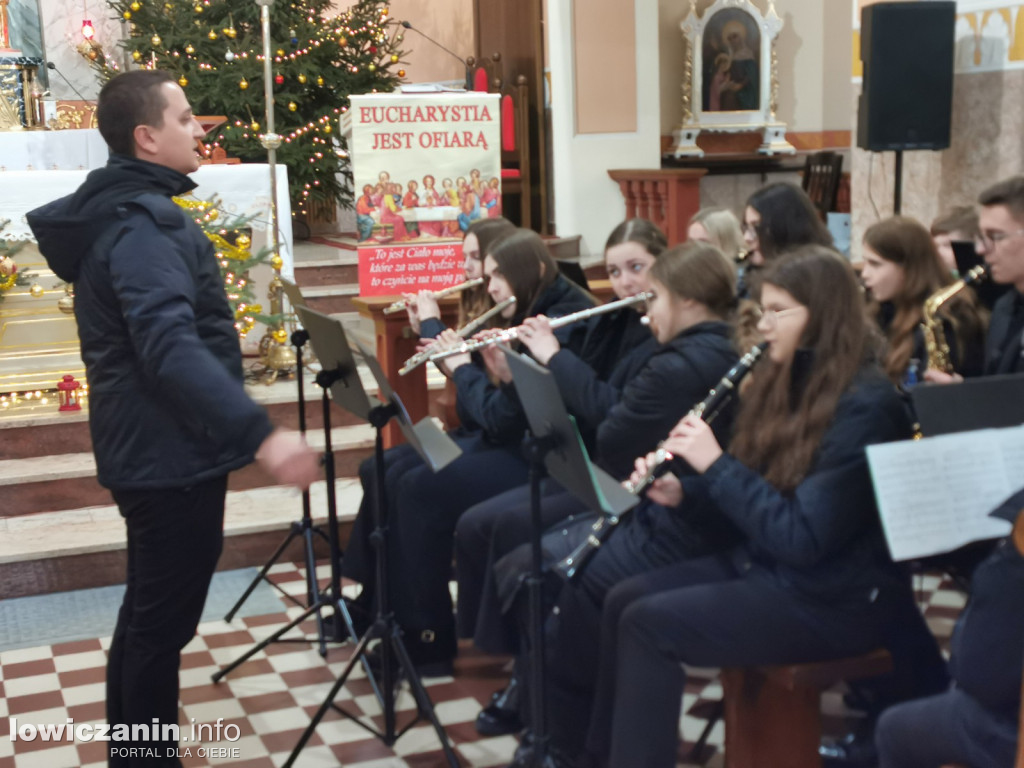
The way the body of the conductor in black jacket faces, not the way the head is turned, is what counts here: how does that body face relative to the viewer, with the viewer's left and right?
facing to the right of the viewer

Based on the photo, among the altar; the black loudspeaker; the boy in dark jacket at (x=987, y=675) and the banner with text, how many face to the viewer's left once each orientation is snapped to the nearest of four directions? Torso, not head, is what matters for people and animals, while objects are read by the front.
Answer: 1

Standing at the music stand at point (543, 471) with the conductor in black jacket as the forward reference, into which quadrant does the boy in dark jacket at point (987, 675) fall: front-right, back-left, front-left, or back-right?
back-left

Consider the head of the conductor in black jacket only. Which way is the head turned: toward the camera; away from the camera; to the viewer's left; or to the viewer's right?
to the viewer's right

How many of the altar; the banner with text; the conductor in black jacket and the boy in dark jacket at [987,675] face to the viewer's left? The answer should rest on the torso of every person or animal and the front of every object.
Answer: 1

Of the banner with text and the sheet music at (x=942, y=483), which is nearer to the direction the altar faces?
the sheet music

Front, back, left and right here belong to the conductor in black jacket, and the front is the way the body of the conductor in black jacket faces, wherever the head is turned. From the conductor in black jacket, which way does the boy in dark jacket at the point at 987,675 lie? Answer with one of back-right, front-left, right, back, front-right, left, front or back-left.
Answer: front-right

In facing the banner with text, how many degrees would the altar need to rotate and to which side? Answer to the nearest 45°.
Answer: approximately 45° to its left

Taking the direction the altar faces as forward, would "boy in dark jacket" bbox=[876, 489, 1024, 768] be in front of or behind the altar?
in front

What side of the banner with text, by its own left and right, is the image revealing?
front

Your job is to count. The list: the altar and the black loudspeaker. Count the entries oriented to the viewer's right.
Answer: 0

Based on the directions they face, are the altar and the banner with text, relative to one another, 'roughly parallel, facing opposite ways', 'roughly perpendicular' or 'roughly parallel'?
roughly parallel

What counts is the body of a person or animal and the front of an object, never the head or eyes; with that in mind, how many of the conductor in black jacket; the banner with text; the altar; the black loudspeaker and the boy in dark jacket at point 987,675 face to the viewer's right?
1

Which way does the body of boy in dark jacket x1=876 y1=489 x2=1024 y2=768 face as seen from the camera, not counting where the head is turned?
to the viewer's left

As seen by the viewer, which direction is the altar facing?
toward the camera

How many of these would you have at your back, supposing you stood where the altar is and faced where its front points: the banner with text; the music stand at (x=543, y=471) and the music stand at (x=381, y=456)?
0
